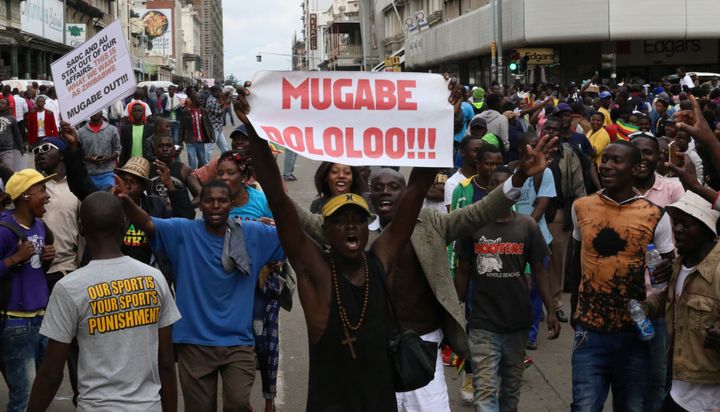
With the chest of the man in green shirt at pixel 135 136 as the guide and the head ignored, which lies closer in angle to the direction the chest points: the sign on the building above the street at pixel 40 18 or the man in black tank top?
the man in black tank top

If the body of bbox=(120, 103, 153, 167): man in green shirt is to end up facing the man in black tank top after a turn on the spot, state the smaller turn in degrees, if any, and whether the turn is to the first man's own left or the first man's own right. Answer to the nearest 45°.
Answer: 0° — they already face them

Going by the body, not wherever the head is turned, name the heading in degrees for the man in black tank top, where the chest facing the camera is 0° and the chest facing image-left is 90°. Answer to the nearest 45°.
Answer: approximately 0°

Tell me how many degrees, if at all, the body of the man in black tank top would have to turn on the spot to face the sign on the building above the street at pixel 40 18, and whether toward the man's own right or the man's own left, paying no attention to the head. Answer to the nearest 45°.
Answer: approximately 180°

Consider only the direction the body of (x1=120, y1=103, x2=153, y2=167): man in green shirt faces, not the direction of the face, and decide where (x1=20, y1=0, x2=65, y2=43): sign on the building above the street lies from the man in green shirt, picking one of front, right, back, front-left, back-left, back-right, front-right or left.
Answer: back

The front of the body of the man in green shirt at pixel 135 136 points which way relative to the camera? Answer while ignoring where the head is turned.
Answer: toward the camera

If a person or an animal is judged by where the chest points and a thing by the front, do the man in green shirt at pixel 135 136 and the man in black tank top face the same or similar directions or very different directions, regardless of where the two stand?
same or similar directions

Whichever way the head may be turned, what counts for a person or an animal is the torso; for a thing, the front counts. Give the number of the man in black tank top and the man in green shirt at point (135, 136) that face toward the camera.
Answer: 2
